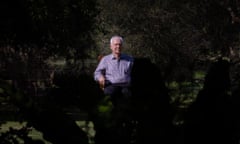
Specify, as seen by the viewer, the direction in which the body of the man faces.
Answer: toward the camera
